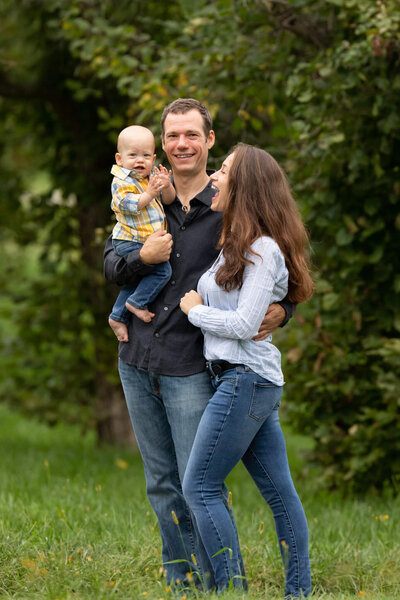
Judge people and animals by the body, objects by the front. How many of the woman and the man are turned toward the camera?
1

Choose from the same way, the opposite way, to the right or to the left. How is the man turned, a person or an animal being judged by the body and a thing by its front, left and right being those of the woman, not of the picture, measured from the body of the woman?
to the left

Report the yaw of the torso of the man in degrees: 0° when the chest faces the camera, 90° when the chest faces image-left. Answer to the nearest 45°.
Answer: approximately 0°

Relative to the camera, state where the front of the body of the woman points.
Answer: to the viewer's left

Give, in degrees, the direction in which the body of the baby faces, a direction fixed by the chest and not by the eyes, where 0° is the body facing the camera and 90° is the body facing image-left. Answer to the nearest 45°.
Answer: approximately 315°
